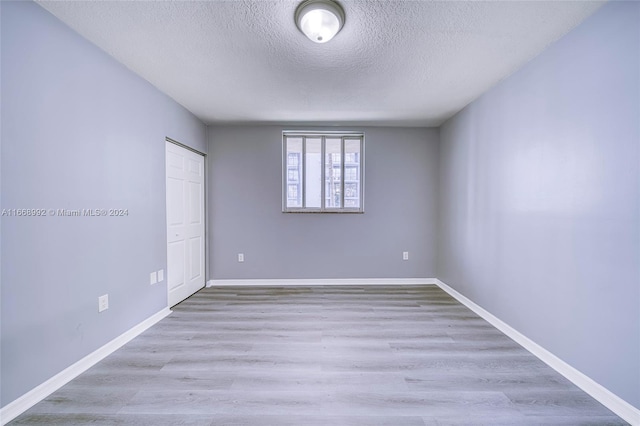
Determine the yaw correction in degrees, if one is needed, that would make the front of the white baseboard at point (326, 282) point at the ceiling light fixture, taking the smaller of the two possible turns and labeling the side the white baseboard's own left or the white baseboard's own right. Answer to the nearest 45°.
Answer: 0° — it already faces it

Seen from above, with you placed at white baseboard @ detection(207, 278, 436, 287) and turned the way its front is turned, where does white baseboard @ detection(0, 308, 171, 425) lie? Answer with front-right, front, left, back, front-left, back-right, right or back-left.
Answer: front-right

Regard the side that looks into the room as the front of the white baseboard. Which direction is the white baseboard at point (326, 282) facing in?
toward the camera

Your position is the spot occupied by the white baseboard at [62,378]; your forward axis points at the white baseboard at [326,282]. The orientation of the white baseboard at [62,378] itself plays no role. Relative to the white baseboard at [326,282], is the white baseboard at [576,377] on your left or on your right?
right

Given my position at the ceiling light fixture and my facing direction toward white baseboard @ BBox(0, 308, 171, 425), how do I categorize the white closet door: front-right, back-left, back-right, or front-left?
front-right

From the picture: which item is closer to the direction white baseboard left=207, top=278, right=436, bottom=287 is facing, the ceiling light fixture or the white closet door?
the ceiling light fixture

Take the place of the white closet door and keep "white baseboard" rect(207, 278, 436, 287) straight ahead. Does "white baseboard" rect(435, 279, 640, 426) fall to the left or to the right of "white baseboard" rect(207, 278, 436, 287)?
right

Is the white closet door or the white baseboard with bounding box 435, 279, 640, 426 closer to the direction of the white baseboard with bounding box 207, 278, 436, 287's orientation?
the white baseboard

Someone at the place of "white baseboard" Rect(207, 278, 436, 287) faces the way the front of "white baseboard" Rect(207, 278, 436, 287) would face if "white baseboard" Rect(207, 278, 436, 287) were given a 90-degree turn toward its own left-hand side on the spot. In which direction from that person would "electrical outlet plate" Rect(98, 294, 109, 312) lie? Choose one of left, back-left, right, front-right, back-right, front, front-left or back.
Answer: back-right

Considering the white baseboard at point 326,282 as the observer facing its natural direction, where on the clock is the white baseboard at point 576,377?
the white baseboard at point 576,377 is roughly at 11 o'clock from the white baseboard at point 326,282.

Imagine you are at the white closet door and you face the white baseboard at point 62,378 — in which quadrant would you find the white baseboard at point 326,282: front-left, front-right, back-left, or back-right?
back-left

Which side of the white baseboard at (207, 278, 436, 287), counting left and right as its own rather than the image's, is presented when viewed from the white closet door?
right
